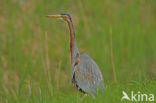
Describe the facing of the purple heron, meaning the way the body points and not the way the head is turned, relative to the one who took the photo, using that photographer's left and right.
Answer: facing to the left of the viewer
